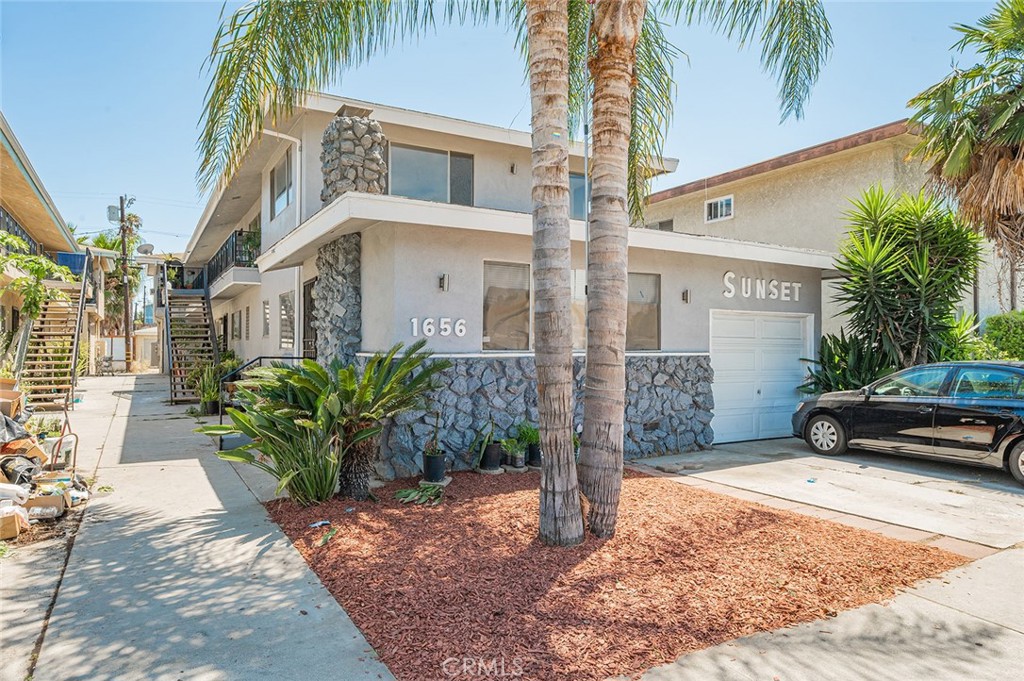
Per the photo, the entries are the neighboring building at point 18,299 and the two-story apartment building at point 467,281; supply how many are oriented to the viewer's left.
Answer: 0

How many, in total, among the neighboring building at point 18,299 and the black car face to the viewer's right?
1

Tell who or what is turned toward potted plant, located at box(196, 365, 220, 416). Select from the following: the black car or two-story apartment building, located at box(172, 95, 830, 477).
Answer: the black car

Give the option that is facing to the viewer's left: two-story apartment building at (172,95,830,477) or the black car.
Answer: the black car

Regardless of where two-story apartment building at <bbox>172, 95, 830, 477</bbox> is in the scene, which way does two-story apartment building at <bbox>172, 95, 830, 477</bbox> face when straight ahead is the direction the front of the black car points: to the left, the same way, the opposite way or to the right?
the opposite way

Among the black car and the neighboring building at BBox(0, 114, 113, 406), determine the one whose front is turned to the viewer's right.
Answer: the neighboring building

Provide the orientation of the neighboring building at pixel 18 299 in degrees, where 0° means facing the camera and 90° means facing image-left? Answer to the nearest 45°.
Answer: approximately 270°

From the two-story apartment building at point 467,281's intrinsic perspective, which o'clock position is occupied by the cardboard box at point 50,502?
The cardboard box is roughly at 3 o'clock from the two-story apartment building.

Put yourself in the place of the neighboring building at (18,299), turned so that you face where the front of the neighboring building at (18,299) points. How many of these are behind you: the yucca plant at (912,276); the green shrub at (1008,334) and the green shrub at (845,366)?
0

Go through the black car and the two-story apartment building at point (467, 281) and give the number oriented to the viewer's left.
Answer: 1

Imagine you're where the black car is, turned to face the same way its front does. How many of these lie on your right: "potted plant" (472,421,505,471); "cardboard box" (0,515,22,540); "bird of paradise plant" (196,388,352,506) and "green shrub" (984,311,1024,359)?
1

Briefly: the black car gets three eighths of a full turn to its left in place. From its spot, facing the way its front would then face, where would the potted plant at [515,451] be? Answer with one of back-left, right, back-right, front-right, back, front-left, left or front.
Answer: right

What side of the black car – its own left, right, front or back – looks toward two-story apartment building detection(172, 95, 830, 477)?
front

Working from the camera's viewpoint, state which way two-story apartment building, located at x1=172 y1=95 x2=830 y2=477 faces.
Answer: facing the viewer and to the right of the viewer

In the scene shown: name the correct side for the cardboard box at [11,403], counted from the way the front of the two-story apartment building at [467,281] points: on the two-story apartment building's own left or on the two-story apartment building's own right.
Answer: on the two-story apartment building's own right

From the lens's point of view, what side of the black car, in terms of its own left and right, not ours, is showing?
left

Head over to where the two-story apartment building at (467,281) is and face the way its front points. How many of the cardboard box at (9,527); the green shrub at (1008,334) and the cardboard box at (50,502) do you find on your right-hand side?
2

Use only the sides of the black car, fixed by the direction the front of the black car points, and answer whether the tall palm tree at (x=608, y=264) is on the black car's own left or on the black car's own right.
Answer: on the black car's own left
